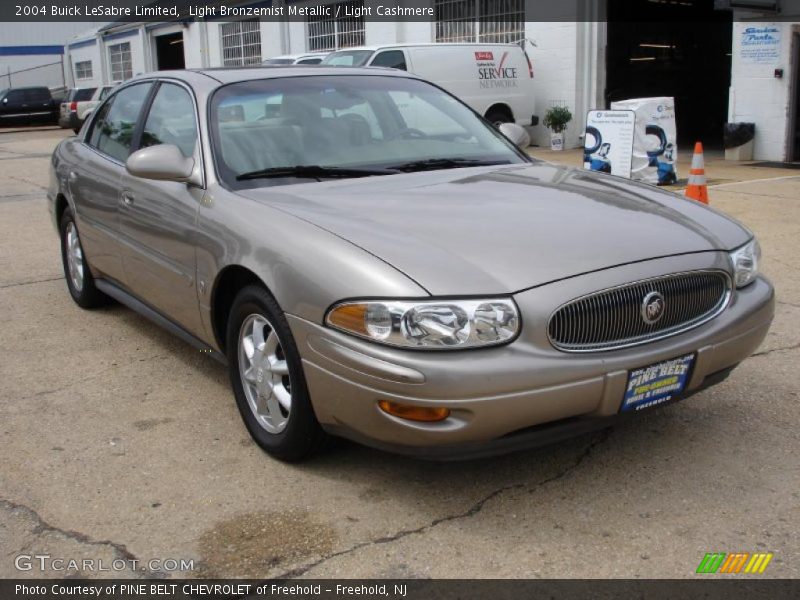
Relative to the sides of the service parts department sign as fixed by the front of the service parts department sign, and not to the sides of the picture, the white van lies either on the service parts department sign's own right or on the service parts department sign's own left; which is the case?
on the service parts department sign's own right

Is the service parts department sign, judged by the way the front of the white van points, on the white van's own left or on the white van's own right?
on the white van's own left

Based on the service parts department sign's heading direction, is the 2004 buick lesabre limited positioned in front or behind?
in front

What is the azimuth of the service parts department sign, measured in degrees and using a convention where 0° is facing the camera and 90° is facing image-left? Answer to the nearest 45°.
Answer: approximately 0°

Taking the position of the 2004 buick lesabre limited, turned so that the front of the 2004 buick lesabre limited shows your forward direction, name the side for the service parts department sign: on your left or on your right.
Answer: on your left

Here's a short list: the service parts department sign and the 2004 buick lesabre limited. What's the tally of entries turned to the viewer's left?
0

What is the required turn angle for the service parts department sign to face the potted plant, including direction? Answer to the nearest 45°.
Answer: approximately 135° to its right

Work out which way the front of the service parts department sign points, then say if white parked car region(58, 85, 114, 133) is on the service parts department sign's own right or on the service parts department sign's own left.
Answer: on the service parts department sign's own right

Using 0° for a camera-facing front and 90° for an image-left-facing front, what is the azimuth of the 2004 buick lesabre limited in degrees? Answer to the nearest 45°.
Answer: approximately 315°
